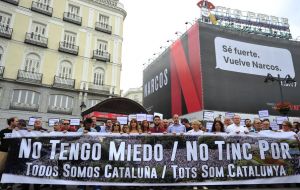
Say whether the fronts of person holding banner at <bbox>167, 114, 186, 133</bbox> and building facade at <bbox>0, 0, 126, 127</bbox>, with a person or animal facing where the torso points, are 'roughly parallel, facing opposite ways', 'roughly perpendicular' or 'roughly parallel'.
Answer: roughly parallel

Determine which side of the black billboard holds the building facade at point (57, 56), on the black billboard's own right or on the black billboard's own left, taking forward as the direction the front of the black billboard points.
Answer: on the black billboard's own right

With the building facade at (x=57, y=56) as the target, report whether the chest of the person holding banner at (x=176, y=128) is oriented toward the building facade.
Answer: no

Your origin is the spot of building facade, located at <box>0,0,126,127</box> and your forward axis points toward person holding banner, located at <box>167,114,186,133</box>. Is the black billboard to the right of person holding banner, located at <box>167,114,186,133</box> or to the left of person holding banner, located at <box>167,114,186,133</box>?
left

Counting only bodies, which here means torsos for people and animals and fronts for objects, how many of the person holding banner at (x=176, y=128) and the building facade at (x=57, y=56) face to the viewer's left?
0

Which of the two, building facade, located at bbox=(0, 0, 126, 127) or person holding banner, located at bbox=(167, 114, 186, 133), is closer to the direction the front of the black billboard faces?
the person holding banner

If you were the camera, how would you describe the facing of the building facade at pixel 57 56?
facing the viewer and to the right of the viewer

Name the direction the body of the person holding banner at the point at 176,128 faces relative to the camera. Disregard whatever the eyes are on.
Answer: toward the camera

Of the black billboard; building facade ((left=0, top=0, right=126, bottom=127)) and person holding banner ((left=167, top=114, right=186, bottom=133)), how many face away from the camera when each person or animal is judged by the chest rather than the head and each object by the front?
0

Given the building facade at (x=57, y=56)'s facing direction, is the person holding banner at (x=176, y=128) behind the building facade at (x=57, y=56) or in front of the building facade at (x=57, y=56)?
in front
